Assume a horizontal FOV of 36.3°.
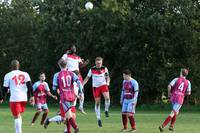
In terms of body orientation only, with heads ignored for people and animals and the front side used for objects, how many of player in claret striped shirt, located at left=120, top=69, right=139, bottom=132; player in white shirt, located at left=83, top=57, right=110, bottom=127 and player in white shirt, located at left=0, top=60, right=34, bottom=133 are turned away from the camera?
1

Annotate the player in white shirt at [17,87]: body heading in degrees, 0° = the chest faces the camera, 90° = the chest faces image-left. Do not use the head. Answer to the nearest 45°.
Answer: approximately 180°

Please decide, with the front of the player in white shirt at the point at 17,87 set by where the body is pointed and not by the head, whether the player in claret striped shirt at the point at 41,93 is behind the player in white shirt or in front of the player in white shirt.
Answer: in front

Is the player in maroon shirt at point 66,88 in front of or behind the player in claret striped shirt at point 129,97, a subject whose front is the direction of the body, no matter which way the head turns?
in front

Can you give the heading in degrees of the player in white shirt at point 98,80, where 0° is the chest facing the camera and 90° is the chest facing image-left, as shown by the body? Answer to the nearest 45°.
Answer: approximately 0°

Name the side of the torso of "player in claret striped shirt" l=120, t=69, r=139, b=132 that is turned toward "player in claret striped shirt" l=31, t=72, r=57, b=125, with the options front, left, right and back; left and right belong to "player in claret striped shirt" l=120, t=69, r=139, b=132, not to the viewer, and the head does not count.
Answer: right

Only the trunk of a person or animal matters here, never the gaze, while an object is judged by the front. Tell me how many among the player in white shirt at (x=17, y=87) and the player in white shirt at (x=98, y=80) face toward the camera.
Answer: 1

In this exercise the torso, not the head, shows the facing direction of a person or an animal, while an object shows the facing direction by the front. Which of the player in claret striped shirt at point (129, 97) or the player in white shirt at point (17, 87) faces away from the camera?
the player in white shirt
